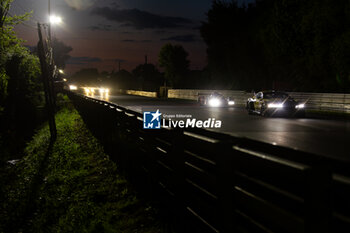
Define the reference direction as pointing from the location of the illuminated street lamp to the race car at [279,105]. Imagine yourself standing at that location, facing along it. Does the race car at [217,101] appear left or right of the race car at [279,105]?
left

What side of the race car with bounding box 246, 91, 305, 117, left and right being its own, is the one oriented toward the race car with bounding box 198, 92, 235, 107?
back

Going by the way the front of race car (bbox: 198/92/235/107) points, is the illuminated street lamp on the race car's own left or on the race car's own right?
on the race car's own right

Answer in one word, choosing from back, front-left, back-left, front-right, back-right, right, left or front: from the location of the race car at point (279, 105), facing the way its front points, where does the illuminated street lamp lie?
back-right

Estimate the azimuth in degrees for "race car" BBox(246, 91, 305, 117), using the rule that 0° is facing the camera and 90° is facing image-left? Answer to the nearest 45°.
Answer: approximately 315°

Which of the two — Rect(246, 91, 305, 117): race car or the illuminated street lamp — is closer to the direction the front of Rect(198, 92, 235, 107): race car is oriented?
the race car

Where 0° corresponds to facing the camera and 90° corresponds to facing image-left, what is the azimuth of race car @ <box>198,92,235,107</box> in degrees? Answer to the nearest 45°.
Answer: approximately 315°
